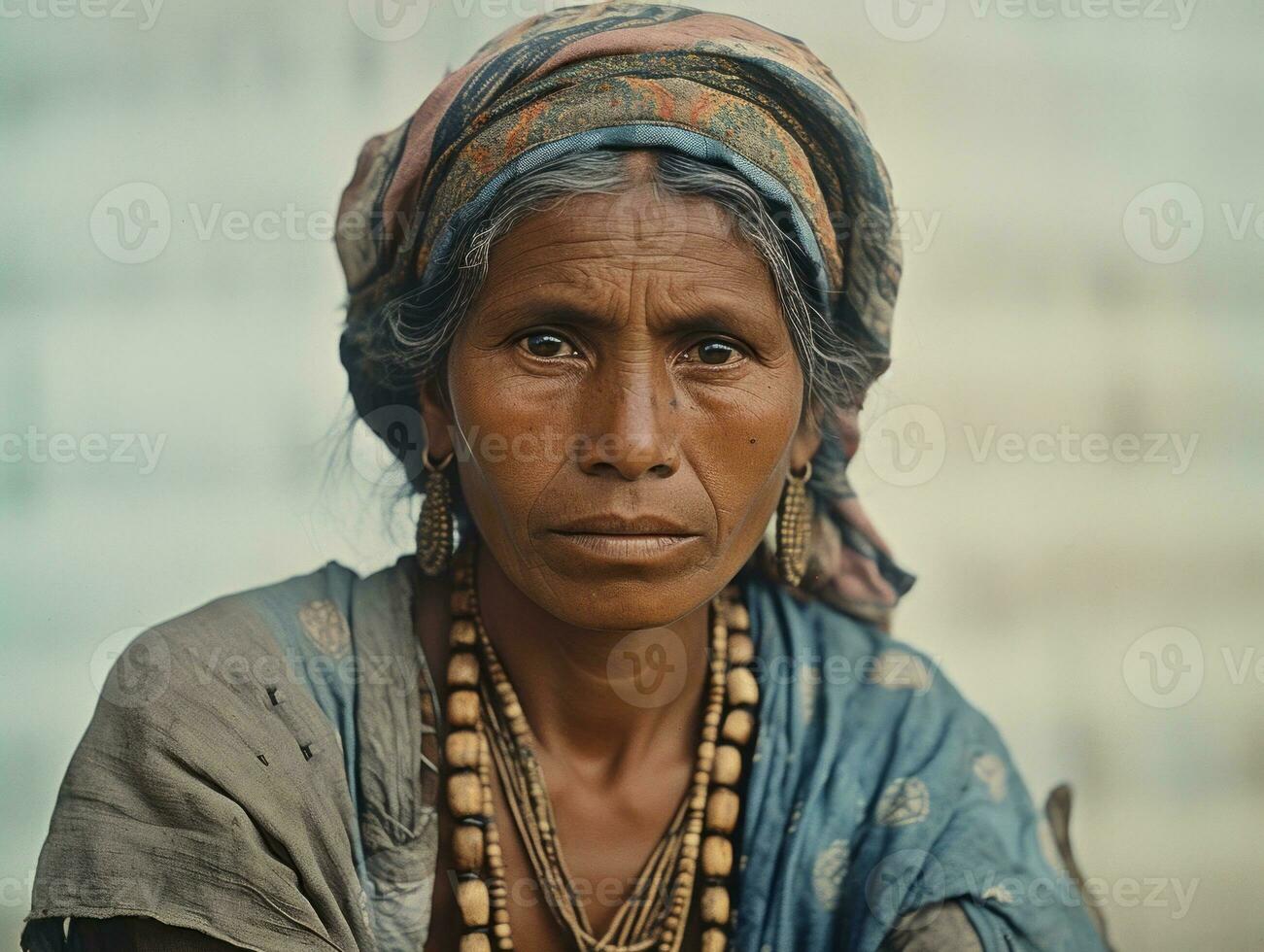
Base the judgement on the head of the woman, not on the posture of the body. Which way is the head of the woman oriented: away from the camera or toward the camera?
toward the camera

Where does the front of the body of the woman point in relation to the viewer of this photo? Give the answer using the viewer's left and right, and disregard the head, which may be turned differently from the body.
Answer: facing the viewer
